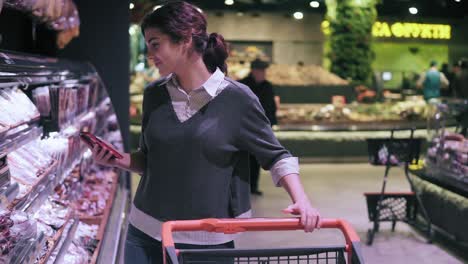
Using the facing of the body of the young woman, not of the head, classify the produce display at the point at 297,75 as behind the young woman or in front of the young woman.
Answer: behind

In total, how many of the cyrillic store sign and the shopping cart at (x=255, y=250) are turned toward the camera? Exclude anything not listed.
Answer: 2

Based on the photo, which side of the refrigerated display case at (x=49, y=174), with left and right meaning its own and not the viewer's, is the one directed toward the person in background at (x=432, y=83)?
left

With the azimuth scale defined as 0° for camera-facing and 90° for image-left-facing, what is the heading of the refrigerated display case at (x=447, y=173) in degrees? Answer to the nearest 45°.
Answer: approximately 45°

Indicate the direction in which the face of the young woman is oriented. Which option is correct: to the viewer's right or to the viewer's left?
to the viewer's left

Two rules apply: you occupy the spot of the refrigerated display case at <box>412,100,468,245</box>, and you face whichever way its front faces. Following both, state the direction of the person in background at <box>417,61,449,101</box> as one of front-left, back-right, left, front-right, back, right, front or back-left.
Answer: back-right

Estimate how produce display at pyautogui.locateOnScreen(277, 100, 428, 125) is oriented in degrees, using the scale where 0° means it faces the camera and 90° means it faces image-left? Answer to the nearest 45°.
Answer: approximately 0°

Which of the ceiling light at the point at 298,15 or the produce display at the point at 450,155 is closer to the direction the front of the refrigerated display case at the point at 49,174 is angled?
the produce display
